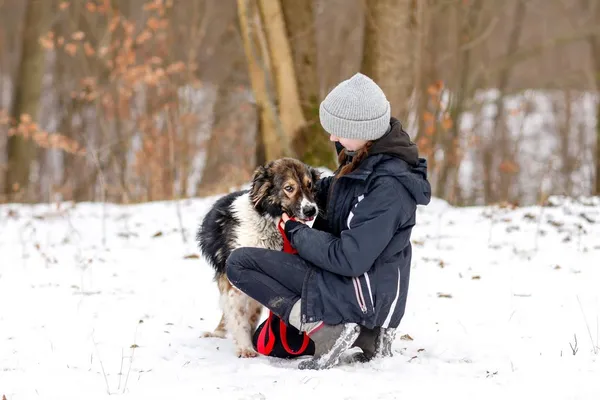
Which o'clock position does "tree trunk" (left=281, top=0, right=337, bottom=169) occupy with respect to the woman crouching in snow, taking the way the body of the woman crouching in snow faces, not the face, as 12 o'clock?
The tree trunk is roughly at 3 o'clock from the woman crouching in snow.

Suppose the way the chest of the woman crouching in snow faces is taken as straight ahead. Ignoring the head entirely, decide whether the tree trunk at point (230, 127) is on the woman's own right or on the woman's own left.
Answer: on the woman's own right

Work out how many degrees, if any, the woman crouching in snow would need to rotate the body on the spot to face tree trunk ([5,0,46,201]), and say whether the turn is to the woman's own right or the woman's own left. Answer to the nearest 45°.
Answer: approximately 45° to the woman's own right

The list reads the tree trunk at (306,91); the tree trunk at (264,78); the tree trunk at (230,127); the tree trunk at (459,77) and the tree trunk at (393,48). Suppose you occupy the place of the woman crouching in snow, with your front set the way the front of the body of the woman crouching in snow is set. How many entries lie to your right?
5

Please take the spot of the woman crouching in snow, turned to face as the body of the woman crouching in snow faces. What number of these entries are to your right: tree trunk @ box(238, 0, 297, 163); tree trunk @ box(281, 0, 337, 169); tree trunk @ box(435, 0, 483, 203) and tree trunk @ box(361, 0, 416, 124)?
4

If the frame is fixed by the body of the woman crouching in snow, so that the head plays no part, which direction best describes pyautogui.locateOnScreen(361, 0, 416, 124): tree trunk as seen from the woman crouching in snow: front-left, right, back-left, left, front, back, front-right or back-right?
right

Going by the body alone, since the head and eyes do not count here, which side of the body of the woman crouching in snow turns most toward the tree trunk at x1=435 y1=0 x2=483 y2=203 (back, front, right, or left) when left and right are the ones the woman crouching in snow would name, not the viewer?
right

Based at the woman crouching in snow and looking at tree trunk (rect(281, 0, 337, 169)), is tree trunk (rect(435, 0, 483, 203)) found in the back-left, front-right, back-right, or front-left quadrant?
front-right

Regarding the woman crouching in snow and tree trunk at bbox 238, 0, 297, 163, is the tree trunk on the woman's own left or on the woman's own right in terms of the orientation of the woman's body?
on the woman's own right

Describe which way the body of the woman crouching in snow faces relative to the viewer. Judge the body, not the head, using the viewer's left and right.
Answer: facing to the left of the viewer

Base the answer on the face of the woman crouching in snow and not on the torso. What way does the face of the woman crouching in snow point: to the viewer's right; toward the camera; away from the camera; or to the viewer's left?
to the viewer's left
